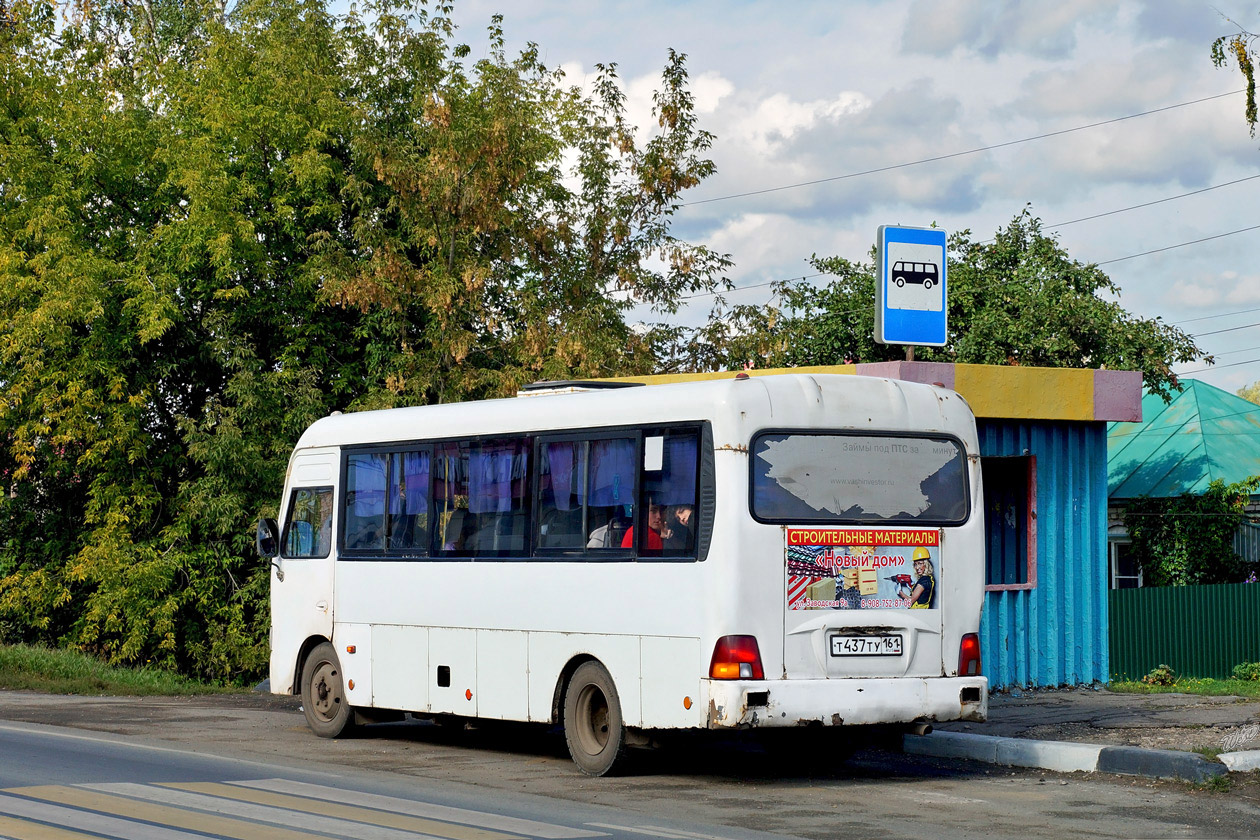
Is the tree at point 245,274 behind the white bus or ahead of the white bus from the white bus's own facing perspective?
ahead

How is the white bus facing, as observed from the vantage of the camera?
facing away from the viewer and to the left of the viewer

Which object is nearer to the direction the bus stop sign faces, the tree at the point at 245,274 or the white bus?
the white bus

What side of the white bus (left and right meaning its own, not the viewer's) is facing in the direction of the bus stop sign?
right

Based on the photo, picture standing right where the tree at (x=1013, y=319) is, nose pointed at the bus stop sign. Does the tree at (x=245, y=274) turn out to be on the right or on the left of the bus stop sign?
right

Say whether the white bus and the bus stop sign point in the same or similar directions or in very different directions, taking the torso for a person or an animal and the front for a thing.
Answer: very different directions

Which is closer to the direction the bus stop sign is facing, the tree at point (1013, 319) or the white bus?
the white bus

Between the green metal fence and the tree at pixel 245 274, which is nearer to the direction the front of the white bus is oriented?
the tree

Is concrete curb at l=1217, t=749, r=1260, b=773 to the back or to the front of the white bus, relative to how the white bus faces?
to the back

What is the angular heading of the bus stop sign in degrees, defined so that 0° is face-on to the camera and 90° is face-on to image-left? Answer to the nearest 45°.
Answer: approximately 315°
